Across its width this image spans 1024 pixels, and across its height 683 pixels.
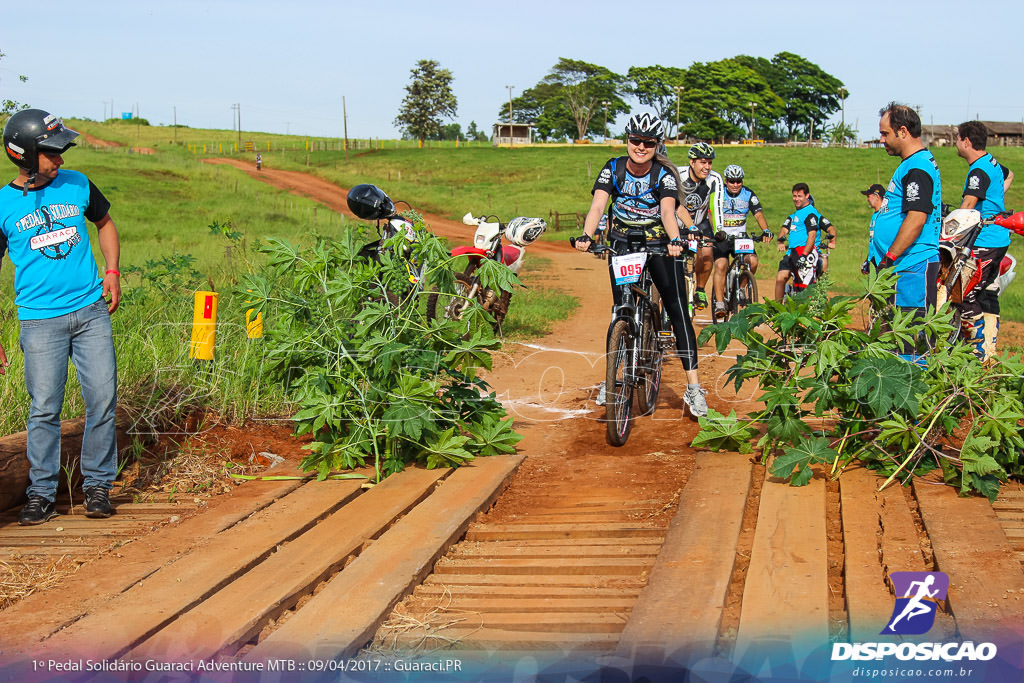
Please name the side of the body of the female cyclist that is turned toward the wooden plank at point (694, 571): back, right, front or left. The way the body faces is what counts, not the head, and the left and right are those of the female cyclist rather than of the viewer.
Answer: front

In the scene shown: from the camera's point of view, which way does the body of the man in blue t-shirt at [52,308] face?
toward the camera

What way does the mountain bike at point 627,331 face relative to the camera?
toward the camera

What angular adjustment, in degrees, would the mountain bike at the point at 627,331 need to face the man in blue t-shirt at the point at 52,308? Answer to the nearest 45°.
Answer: approximately 45° to its right

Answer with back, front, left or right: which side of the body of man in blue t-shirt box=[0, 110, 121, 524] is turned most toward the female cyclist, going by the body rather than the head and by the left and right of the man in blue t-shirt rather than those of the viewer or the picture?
left

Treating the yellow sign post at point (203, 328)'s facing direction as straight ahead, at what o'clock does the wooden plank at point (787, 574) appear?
The wooden plank is roughly at 11 o'clock from the yellow sign post.

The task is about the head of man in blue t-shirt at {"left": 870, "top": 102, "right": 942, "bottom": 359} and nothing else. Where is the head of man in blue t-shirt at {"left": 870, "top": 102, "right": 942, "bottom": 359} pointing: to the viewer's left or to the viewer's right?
to the viewer's left

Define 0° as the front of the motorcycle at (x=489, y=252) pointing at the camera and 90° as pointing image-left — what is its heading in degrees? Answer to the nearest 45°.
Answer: approximately 45°

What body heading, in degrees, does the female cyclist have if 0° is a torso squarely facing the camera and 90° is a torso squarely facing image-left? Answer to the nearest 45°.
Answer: approximately 0°

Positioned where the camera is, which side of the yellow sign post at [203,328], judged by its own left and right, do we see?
front

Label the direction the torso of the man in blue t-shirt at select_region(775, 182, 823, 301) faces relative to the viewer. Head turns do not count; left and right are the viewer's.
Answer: facing the viewer and to the left of the viewer
